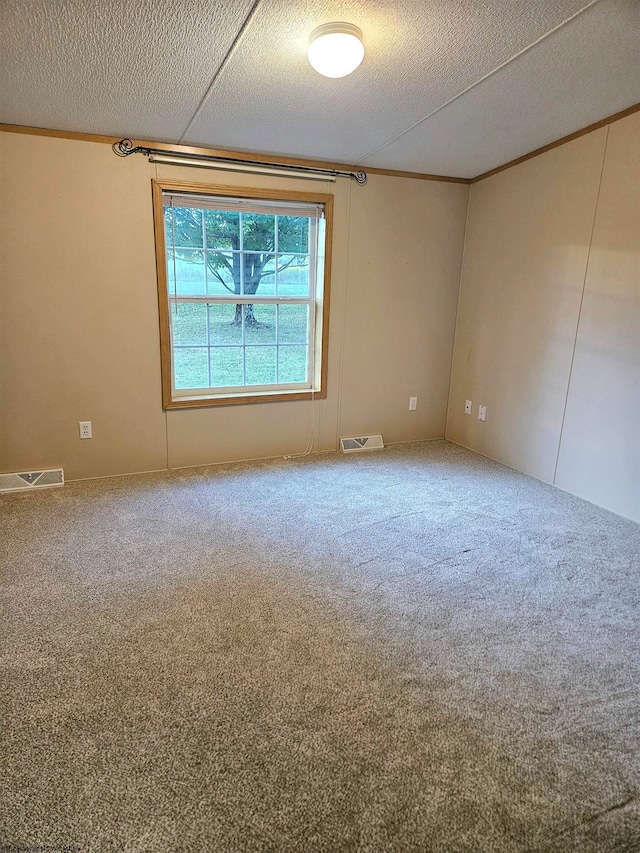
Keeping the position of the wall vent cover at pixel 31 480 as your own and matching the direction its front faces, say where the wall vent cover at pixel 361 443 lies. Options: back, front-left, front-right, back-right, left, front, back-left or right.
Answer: left

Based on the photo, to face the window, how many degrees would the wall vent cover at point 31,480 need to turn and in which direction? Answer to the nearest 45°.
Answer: approximately 90° to its left

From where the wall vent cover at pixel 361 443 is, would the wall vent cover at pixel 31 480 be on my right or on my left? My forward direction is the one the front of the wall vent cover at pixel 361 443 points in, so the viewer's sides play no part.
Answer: on my right

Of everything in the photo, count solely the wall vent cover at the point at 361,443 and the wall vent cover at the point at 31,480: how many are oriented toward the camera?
2

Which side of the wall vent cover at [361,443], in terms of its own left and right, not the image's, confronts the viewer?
front
